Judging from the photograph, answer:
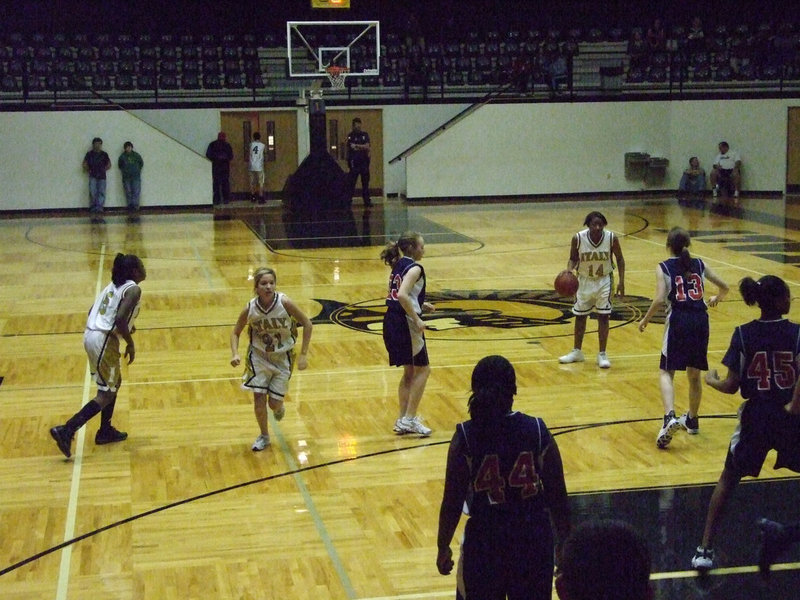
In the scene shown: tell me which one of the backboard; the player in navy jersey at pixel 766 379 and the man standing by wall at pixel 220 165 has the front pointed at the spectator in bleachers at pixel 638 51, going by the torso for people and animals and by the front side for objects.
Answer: the player in navy jersey

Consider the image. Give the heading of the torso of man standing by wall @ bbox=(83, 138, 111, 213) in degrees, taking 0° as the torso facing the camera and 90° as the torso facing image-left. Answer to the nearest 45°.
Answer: approximately 0°

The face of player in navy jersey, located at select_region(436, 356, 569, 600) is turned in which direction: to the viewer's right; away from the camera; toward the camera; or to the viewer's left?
away from the camera

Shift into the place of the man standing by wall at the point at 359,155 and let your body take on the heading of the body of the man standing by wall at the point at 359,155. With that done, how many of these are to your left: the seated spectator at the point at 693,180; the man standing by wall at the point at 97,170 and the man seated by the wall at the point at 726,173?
2

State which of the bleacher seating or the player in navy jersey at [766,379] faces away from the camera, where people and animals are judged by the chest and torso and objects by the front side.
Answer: the player in navy jersey

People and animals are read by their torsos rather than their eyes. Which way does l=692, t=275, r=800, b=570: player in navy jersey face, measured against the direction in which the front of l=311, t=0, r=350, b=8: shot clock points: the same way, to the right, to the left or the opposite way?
the opposite way

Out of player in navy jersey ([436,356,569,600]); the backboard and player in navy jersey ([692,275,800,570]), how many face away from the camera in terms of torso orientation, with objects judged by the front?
2

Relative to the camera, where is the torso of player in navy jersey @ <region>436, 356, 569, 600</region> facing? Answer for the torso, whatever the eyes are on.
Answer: away from the camera

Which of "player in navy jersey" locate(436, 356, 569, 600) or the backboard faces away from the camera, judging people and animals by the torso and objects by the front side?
the player in navy jersey

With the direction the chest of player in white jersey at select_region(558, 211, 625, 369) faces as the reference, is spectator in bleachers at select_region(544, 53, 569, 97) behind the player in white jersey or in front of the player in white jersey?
behind

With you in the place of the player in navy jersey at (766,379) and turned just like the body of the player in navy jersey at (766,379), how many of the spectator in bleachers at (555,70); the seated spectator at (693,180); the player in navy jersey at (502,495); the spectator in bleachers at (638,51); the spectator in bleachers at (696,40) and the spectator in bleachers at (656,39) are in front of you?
5

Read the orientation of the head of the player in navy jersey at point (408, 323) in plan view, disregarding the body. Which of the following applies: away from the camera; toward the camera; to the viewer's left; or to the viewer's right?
to the viewer's right

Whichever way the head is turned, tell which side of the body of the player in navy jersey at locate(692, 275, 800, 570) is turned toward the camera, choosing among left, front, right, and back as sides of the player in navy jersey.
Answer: back
